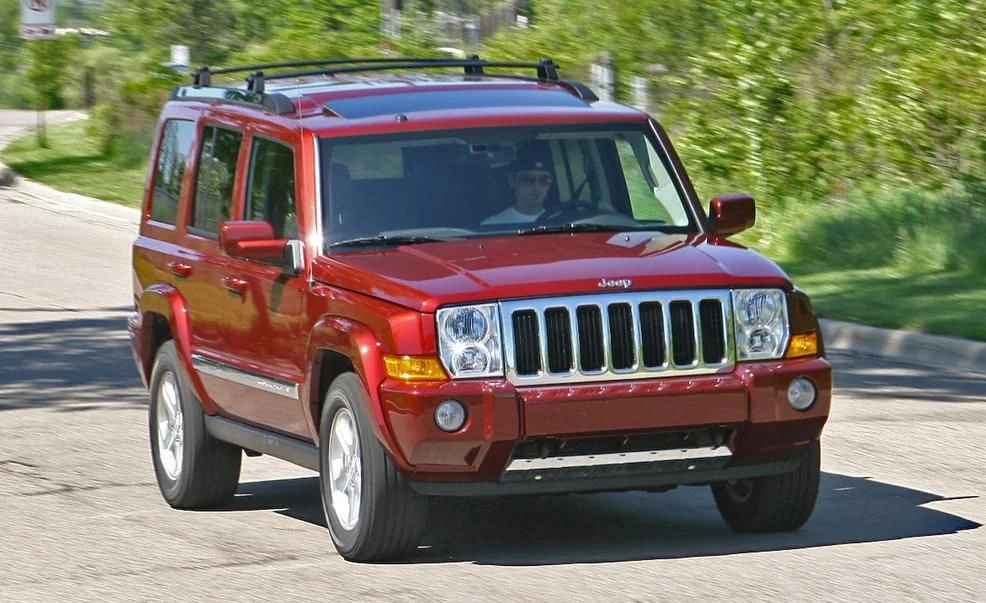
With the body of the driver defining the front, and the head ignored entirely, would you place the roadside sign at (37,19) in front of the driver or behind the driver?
behind

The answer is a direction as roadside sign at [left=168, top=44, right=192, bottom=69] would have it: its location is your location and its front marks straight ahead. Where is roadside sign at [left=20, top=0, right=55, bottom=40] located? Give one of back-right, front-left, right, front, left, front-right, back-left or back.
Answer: front-right

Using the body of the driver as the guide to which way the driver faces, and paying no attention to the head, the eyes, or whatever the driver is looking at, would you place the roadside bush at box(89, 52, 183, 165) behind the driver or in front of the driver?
behind

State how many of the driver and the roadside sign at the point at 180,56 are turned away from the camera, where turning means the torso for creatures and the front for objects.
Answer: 0

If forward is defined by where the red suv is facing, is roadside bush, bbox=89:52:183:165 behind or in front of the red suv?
behind

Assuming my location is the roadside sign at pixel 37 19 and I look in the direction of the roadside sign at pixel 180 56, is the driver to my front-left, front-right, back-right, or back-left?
back-right

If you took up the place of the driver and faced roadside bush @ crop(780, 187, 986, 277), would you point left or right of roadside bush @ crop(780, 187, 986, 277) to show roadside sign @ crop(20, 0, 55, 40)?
left

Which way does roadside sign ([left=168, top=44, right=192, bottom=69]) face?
toward the camera

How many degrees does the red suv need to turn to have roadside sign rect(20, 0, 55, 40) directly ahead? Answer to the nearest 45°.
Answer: approximately 135° to its left

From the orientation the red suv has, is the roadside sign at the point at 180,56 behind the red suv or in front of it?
behind

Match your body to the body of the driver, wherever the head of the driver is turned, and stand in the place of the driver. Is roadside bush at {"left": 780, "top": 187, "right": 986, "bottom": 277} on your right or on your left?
on your left
